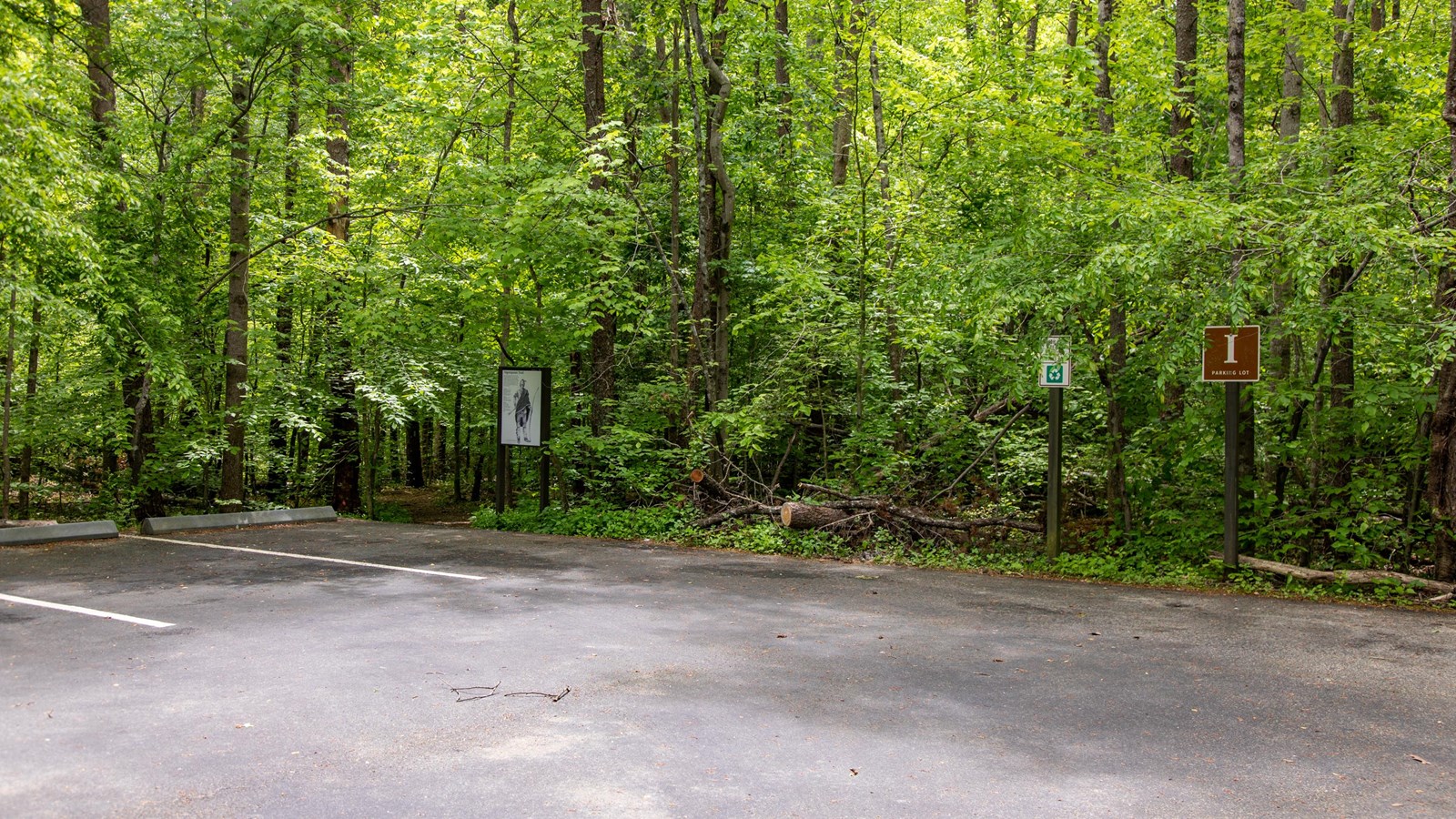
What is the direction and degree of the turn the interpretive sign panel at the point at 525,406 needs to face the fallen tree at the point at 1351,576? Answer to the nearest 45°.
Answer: approximately 45° to its left

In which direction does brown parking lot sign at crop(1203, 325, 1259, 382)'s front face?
toward the camera

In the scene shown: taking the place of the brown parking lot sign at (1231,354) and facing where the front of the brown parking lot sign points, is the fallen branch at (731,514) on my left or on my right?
on my right

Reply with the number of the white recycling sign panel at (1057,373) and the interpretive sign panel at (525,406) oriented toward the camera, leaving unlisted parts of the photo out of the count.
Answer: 2

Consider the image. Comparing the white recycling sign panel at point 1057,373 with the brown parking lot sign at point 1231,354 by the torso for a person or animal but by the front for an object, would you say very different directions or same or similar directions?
same or similar directions

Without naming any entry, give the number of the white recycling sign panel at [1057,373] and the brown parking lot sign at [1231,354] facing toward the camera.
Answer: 2

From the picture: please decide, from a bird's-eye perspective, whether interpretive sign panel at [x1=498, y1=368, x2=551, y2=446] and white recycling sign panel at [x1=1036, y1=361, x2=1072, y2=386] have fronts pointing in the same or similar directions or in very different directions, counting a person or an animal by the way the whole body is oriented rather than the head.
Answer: same or similar directions

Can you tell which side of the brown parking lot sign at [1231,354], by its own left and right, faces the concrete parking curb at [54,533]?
right

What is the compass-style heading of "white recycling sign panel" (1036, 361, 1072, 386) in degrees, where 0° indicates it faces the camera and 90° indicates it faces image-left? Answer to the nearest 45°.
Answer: approximately 0°
